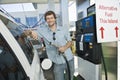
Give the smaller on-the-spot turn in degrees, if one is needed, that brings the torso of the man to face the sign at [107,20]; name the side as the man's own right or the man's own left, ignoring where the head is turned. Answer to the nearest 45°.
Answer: approximately 90° to the man's own left

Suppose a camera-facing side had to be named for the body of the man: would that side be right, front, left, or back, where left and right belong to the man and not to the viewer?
front
